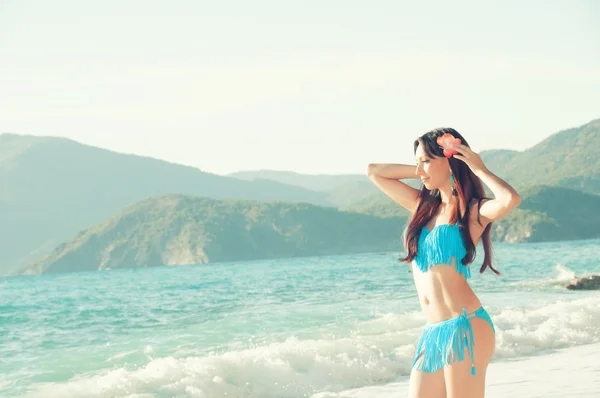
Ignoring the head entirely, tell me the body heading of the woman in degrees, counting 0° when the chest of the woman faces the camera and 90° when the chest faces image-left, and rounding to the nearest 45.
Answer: approximately 45°

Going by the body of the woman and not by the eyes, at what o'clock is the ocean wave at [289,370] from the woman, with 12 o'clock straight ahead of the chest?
The ocean wave is roughly at 4 o'clock from the woman.

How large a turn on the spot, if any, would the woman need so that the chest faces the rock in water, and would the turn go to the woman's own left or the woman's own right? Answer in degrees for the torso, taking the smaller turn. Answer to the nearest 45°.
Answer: approximately 135° to the woman's own right
